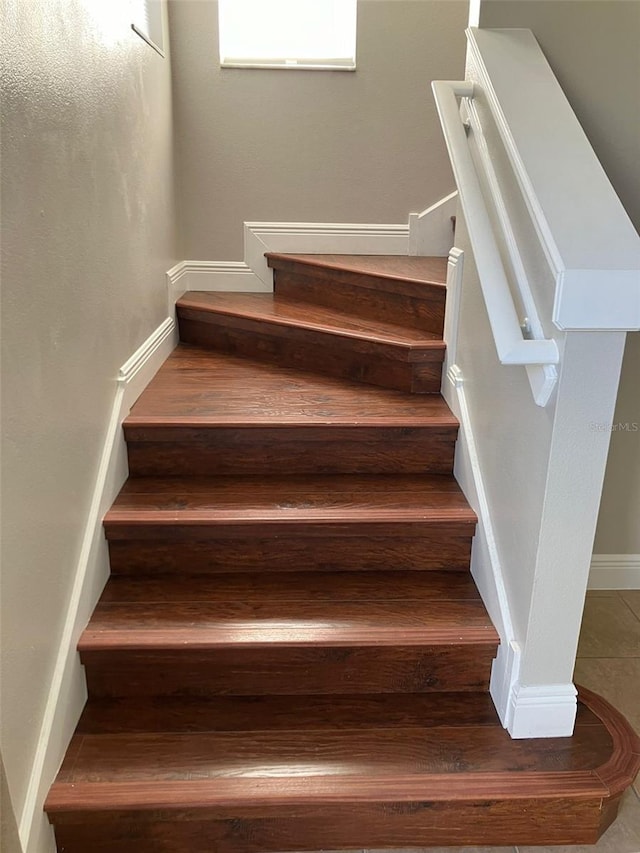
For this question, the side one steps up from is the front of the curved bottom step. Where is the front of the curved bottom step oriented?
toward the camera

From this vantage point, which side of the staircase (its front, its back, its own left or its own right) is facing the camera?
front
